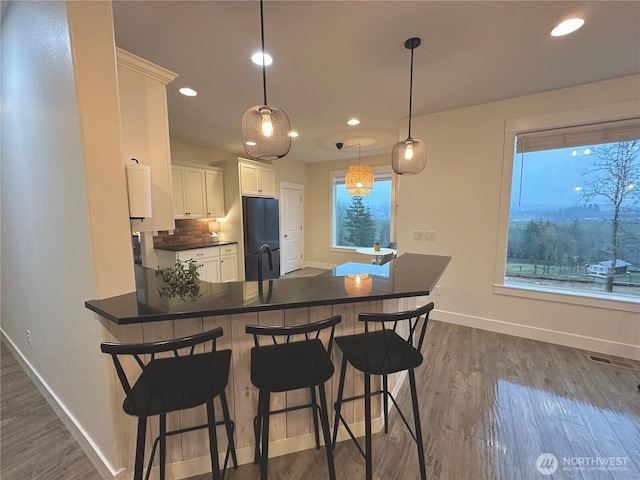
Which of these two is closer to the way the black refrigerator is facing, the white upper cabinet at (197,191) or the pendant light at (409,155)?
the pendant light

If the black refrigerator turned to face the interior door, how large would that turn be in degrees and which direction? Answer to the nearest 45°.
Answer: approximately 90° to its left

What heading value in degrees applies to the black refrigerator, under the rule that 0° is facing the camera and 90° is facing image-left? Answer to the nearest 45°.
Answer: approximately 315°

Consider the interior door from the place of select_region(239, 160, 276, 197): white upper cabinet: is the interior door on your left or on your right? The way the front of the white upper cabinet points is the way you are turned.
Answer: on your left

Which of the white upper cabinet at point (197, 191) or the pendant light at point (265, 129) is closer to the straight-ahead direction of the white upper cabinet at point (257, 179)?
the pendant light

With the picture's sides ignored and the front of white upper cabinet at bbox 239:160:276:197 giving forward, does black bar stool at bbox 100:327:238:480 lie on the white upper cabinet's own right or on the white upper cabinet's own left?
on the white upper cabinet's own right

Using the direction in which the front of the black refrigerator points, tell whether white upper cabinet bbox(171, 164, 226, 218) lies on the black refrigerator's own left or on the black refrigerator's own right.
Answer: on the black refrigerator's own right

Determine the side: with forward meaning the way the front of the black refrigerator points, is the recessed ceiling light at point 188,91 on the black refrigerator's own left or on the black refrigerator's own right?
on the black refrigerator's own right

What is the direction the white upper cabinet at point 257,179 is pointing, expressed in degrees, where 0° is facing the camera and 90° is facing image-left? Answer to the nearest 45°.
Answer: approximately 315°

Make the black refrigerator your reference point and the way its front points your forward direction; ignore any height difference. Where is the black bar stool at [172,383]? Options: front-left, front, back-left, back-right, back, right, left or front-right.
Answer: front-right
